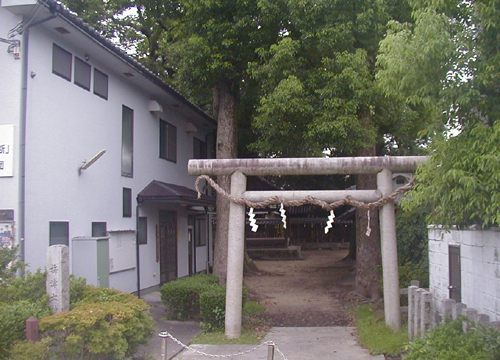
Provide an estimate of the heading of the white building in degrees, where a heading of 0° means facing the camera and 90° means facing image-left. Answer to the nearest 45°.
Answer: approximately 315°

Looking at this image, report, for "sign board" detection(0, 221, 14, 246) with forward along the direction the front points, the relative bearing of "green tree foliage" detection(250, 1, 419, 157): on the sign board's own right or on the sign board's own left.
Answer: on the sign board's own left

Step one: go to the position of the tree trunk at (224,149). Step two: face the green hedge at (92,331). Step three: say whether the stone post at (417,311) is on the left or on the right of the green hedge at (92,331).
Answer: left

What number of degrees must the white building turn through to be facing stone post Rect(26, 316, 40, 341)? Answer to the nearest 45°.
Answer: approximately 45° to its right

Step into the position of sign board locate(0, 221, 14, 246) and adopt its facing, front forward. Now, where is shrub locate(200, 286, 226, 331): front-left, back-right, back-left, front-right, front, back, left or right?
left

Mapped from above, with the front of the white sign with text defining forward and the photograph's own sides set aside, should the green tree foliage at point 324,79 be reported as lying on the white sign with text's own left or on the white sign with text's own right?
on the white sign with text's own left

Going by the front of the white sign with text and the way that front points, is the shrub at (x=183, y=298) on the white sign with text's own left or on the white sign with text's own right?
on the white sign with text's own left
